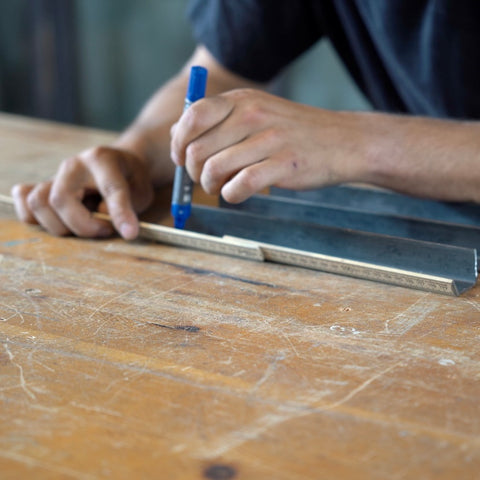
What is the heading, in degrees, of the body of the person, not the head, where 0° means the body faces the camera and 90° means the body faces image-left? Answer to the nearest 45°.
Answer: approximately 45°
